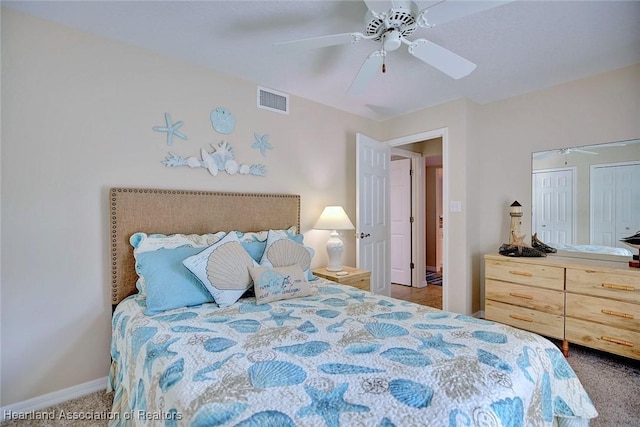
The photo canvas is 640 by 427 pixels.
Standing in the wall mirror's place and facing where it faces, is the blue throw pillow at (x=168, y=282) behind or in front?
in front

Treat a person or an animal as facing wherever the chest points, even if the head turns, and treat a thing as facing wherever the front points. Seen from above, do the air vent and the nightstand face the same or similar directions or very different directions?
same or similar directions

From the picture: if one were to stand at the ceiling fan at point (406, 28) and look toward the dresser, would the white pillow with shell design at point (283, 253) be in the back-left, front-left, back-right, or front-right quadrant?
back-left

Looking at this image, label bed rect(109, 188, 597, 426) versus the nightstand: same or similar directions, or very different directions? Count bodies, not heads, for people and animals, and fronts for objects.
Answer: same or similar directions

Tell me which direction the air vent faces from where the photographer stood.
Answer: facing the viewer and to the right of the viewer

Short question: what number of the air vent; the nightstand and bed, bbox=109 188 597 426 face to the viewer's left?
0

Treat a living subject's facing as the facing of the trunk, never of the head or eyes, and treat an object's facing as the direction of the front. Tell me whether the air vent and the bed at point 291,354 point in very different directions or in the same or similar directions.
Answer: same or similar directions

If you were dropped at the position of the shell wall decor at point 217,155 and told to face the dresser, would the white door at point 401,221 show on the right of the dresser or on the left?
left

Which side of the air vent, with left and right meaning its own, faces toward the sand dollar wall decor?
right

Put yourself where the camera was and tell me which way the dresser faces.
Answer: facing the viewer and to the left of the viewer

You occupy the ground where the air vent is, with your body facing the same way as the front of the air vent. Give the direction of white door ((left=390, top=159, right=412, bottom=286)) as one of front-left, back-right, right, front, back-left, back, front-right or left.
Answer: left

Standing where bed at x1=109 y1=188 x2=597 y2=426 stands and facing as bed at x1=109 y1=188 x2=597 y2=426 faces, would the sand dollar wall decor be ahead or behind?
behind

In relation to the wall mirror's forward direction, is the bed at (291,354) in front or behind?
in front

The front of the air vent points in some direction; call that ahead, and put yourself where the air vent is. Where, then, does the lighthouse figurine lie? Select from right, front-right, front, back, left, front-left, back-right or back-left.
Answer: front-left

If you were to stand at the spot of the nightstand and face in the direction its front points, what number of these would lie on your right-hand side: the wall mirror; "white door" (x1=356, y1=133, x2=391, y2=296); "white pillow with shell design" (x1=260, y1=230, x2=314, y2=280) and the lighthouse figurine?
1

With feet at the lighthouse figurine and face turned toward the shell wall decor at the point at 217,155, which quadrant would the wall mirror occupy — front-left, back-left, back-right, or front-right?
back-left

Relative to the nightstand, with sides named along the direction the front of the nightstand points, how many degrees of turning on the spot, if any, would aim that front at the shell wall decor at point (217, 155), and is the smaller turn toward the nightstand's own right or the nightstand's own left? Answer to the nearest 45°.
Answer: approximately 135° to the nightstand's own right

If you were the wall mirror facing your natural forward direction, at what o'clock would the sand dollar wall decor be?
The sand dollar wall decor is roughly at 12 o'clock from the wall mirror.
